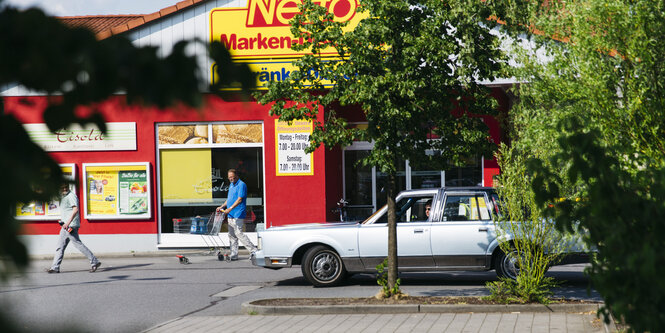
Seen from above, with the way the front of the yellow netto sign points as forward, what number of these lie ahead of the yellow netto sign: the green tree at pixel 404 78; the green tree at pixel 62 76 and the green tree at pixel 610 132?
3

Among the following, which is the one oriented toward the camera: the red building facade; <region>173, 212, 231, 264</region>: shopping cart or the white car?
the red building facade

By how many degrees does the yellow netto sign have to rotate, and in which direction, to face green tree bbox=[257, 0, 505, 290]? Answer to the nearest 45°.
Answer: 0° — it already faces it

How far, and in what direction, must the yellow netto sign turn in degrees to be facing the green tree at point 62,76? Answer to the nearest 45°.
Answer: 0° — it already faces it

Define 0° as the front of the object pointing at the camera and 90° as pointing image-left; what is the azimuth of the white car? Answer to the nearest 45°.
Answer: approximately 90°

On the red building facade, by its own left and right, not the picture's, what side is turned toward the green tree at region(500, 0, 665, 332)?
front

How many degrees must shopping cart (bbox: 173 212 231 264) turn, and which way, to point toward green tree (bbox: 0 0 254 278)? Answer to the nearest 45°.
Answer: approximately 90° to its left

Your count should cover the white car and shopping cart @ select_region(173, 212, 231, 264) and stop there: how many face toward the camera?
0

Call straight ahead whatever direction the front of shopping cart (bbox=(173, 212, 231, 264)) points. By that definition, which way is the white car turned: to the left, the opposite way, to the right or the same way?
the same way

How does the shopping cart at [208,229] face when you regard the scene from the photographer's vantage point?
facing to the left of the viewer

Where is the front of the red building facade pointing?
toward the camera

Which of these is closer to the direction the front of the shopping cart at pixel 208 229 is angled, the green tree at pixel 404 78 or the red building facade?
the red building facade

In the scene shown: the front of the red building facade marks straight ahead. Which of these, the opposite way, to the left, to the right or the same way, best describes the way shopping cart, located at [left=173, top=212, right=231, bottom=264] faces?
to the right
